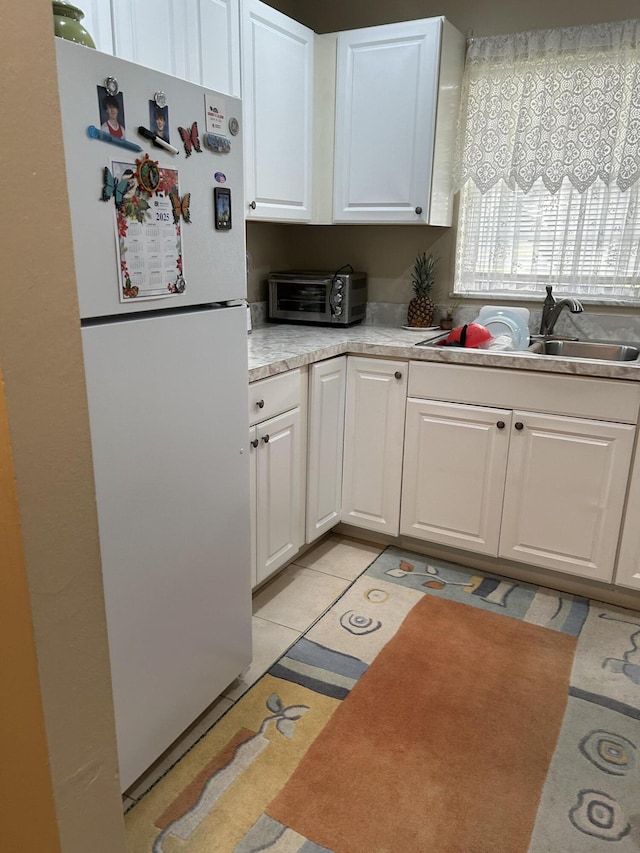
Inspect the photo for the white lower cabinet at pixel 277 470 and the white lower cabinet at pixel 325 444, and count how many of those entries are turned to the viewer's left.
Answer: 0

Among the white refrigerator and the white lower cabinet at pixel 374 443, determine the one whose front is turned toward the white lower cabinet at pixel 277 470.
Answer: the white lower cabinet at pixel 374 443

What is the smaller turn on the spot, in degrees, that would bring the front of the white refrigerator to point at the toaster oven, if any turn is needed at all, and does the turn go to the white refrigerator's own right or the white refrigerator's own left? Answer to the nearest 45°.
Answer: approximately 90° to the white refrigerator's own left

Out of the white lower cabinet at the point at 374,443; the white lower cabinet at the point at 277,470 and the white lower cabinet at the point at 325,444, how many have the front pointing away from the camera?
0

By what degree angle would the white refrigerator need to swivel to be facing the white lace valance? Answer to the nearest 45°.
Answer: approximately 90° to its left

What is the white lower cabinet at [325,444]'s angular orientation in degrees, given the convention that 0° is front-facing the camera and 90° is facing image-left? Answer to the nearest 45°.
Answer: approximately 315°

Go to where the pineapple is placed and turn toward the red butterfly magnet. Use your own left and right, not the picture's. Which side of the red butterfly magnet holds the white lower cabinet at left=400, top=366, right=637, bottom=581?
left

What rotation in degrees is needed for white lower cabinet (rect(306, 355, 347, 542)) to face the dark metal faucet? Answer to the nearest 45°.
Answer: approximately 45° to its left

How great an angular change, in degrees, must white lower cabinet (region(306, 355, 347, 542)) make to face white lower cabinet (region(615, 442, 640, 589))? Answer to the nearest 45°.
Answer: approximately 45° to its left

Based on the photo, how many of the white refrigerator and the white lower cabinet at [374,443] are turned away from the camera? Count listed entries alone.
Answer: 0

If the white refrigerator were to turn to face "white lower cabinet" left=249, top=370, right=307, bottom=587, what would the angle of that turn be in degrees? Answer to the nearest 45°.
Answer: approximately 90° to its left

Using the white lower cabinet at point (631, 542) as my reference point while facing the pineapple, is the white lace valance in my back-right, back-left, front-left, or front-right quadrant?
front-right

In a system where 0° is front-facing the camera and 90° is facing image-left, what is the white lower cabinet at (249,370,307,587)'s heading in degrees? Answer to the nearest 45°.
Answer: approximately 315°

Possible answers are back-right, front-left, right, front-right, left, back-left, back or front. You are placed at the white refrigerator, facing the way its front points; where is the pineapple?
left

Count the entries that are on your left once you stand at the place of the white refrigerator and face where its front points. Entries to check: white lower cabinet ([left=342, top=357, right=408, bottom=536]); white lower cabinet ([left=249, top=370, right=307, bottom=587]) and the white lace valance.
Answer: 3
